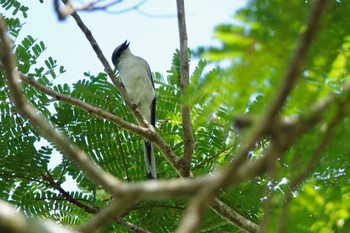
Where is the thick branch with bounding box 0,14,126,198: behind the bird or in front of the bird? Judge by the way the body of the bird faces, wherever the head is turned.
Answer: in front

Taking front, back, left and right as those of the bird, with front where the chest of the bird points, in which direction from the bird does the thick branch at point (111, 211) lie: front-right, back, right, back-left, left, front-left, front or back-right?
front-left

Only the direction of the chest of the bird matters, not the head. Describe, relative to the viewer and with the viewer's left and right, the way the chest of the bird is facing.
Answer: facing the viewer and to the left of the viewer
